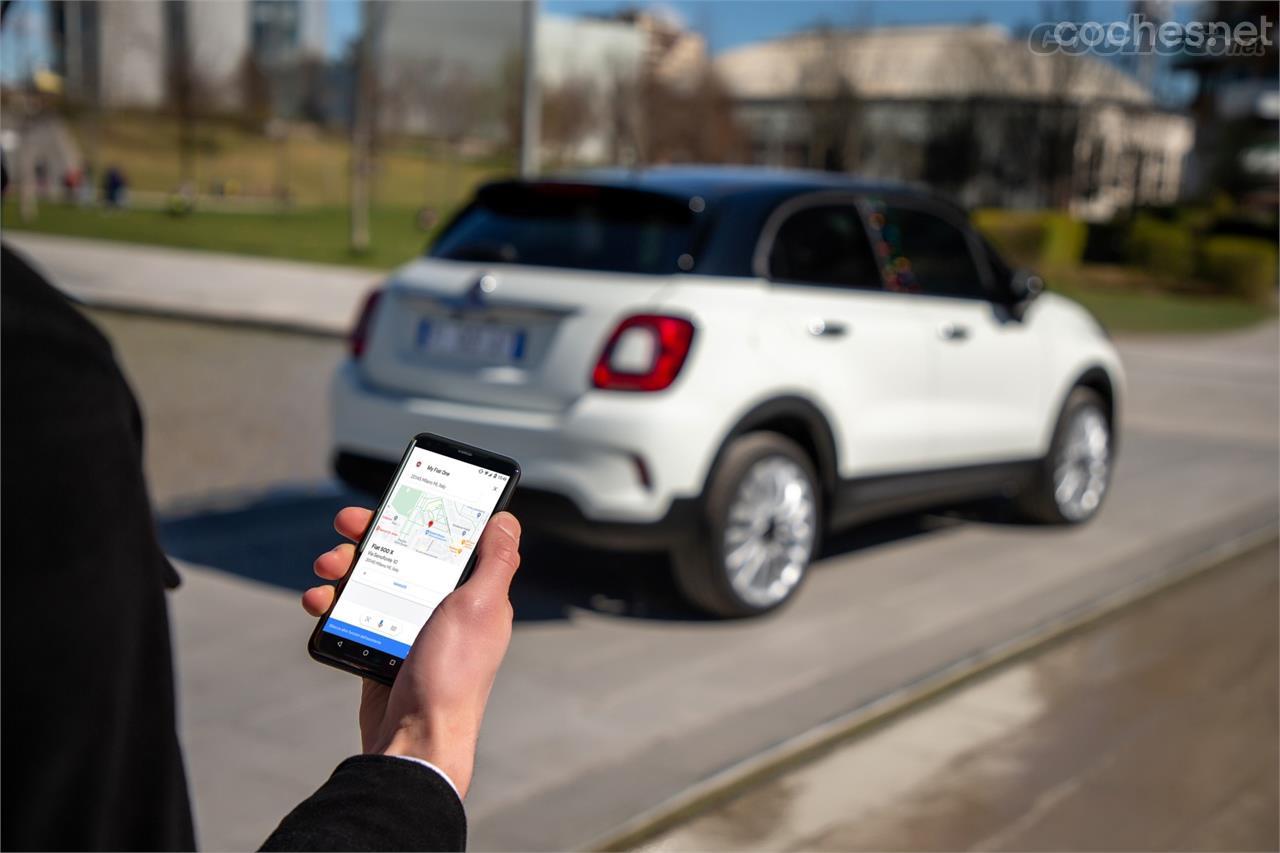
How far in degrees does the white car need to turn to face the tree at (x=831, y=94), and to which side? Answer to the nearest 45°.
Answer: approximately 45° to its left

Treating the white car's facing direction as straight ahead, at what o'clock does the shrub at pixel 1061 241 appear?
The shrub is roughly at 11 o'clock from the white car.

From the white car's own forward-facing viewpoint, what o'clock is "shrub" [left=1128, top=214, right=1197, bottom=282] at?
The shrub is roughly at 11 o'clock from the white car.

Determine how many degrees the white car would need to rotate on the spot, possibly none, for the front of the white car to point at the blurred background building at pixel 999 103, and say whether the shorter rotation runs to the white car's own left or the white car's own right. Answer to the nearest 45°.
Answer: approximately 45° to the white car's own left

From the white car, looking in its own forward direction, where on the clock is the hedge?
The hedge is roughly at 11 o'clock from the white car.

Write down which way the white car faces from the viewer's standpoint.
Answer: facing away from the viewer and to the right of the viewer

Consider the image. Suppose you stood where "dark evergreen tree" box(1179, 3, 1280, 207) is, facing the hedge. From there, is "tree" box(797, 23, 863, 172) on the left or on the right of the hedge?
right
